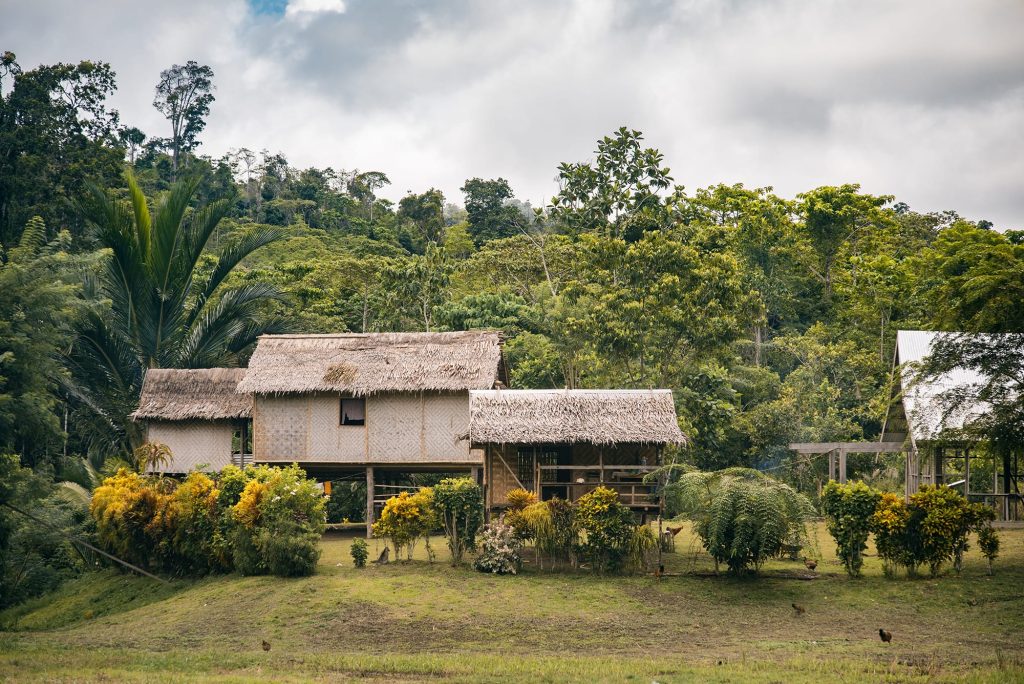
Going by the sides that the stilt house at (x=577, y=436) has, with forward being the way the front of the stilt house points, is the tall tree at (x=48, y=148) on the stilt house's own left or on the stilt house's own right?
on the stilt house's own right

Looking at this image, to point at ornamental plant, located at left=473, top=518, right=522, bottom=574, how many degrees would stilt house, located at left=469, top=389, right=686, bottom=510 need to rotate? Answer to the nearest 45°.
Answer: approximately 45° to its right

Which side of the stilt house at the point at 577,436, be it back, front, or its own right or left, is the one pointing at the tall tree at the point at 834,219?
back

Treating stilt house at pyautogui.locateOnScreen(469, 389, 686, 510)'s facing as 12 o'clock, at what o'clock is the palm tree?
The palm tree is roughly at 4 o'clock from the stilt house.

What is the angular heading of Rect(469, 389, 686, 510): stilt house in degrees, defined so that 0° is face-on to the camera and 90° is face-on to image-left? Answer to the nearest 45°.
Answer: approximately 0°

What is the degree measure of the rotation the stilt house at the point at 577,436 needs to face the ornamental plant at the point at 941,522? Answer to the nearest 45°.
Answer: approximately 45° to its left

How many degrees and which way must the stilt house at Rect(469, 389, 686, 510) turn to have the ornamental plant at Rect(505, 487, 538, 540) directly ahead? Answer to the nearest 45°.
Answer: approximately 45° to its right

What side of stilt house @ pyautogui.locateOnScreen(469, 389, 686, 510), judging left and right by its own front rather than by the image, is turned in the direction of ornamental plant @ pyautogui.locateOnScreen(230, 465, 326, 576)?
right

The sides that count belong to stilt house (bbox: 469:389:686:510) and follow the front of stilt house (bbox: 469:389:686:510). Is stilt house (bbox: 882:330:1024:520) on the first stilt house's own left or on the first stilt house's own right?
on the first stilt house's own left

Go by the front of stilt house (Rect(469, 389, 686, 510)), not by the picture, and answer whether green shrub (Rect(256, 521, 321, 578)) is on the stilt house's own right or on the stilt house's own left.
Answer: on the stilt house's own right

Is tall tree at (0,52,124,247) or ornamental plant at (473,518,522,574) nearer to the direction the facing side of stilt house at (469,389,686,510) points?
the ornamental plant

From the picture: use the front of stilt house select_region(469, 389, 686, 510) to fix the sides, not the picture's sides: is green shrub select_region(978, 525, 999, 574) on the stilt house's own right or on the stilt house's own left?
on the stilt house's own left
